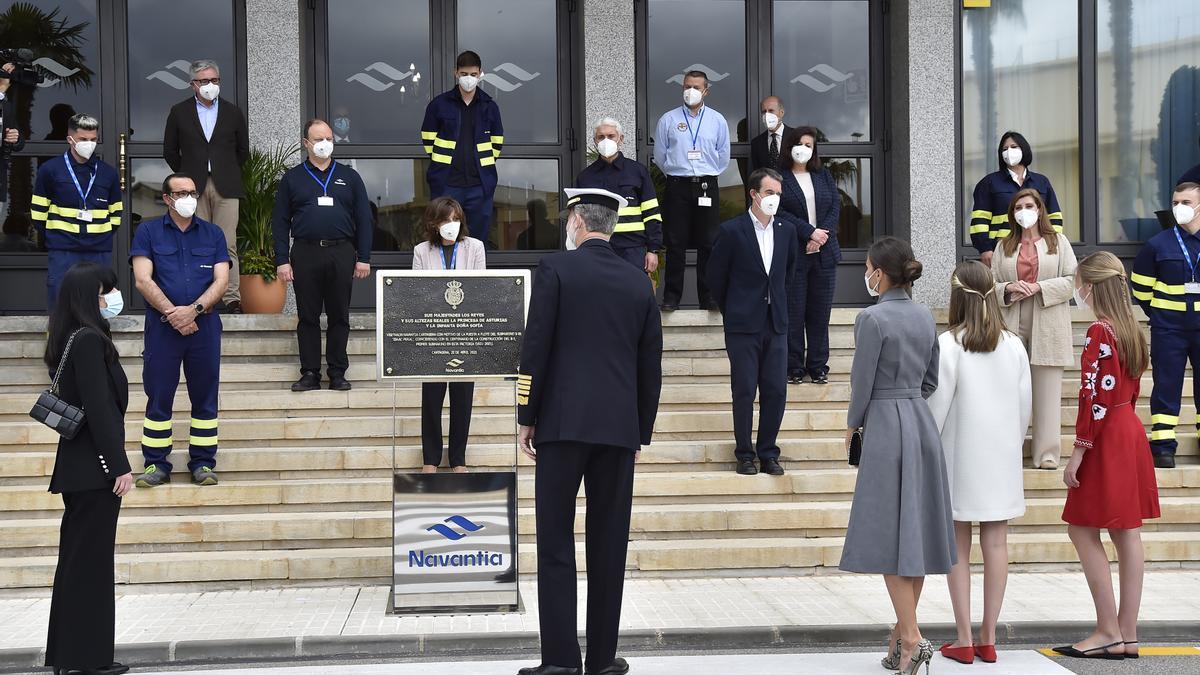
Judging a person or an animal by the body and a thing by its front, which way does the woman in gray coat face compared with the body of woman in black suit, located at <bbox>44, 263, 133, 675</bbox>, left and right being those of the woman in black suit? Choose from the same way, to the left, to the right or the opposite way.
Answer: to the left

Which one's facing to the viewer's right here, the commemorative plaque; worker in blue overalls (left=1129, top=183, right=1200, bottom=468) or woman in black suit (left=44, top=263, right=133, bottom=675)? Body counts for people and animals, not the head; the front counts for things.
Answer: the woman in black suit

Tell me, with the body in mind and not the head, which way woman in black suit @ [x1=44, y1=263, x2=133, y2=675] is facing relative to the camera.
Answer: to the viewer's right

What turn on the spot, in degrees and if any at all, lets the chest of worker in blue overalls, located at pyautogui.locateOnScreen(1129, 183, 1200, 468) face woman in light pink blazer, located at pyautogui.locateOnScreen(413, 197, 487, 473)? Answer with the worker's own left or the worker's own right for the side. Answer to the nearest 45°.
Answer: approximately 45° to the worker's own right

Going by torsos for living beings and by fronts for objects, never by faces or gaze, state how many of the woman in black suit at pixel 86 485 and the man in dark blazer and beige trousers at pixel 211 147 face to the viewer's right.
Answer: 1

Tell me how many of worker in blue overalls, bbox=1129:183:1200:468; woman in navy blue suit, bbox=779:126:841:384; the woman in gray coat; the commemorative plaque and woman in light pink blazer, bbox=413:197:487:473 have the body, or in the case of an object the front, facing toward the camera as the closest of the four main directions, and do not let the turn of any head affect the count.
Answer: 4

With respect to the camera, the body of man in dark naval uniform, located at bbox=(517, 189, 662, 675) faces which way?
away from the camera

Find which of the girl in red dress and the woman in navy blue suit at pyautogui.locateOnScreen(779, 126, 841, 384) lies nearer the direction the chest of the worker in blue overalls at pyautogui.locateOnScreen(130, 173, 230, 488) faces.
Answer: the girl in red dress

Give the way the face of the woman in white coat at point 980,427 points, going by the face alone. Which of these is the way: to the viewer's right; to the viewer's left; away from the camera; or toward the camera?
away from the camera

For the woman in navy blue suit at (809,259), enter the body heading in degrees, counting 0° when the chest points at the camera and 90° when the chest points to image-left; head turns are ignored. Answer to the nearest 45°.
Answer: approximately 0°

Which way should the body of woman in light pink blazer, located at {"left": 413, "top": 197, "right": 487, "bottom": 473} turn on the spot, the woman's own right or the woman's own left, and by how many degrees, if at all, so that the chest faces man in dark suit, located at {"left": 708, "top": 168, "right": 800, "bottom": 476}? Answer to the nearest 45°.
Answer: approximately 90° to the woman's own left
